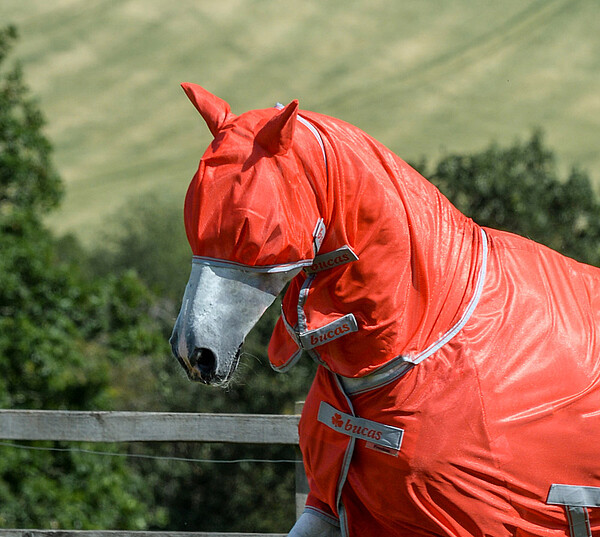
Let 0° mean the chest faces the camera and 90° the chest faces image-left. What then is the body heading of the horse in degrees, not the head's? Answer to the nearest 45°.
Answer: approximately 45°

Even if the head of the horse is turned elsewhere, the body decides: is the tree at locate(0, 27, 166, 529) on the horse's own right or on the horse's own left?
on the horse's own right
